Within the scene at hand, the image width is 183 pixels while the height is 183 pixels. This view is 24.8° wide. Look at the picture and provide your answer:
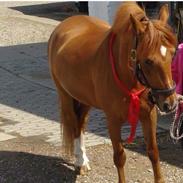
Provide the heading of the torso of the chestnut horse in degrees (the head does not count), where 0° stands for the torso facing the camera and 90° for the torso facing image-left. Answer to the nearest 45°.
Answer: approximately 315°
